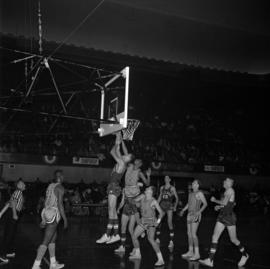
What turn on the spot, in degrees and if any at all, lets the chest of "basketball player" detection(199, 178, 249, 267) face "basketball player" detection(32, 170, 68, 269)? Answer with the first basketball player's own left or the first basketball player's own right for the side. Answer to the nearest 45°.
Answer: approximately 45° to the first basketball player's own left

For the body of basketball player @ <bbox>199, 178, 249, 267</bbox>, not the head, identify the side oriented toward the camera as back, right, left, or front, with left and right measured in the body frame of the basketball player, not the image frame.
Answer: left

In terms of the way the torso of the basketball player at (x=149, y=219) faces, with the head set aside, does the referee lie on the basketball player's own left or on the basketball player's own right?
on the basketball player's own right

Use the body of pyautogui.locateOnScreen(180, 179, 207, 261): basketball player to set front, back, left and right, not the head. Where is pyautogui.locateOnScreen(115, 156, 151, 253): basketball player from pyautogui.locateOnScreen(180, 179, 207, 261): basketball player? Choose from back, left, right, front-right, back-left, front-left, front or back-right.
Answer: front-right

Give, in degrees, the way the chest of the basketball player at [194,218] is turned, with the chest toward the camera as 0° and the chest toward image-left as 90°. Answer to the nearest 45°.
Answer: approximately 45°

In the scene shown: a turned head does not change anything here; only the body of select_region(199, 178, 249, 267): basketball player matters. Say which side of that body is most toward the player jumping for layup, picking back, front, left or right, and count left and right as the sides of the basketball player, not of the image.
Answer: front

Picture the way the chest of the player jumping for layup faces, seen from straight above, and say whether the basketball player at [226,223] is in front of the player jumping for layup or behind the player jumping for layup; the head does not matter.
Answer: behind

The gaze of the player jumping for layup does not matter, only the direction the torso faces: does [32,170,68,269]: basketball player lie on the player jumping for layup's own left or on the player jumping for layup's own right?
on the player jumping for layup's own left

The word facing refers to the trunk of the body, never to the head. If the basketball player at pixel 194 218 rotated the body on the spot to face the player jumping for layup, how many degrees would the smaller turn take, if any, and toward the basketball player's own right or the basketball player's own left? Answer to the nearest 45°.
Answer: approximately 45° to the basketball player's own right
